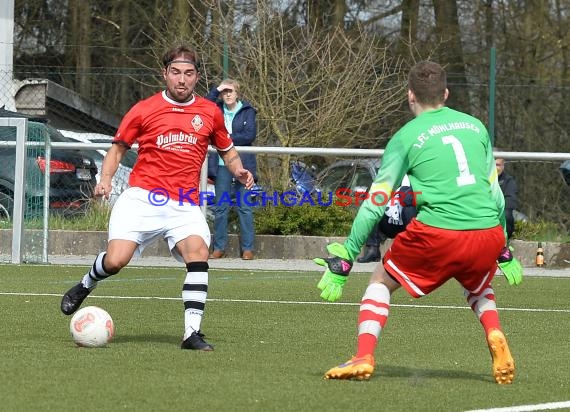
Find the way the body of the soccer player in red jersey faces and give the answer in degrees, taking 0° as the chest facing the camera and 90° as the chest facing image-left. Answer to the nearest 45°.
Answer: approximately 0°

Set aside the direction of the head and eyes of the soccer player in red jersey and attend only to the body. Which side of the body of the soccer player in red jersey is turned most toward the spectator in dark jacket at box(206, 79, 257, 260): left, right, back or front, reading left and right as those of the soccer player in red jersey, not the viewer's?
back

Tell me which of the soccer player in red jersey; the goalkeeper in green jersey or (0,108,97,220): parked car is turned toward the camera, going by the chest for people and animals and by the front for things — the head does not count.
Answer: the soccer player in red jersey

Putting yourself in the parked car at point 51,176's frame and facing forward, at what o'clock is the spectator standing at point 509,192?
The spectator standing is roughly at 5 o'clock from the parked car.

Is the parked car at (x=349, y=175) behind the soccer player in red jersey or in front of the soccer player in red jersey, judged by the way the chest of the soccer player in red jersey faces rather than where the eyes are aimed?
behind

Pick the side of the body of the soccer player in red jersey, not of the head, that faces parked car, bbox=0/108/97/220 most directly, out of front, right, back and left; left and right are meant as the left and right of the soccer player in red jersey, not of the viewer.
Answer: back

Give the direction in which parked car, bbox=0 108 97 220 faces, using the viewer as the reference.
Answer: facing away from the viewer and to the left of the viewer

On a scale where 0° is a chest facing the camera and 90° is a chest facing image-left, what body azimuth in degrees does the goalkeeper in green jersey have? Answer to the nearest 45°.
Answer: approximately 135°

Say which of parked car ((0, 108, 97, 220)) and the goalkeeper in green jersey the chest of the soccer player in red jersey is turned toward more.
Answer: the goalkeeper in green jersey

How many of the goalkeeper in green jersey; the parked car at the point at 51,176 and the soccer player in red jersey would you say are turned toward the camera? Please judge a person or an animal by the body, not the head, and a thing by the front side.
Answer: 1

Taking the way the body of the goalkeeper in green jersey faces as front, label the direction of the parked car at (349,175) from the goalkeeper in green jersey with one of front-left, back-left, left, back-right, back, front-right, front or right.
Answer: front-right

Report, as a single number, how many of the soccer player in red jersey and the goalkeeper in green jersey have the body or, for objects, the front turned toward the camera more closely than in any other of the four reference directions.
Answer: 1

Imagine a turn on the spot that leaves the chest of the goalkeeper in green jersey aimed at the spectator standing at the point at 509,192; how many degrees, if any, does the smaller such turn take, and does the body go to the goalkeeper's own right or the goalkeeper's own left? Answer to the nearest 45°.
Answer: approximately 45° to the goalkeeper's own right
